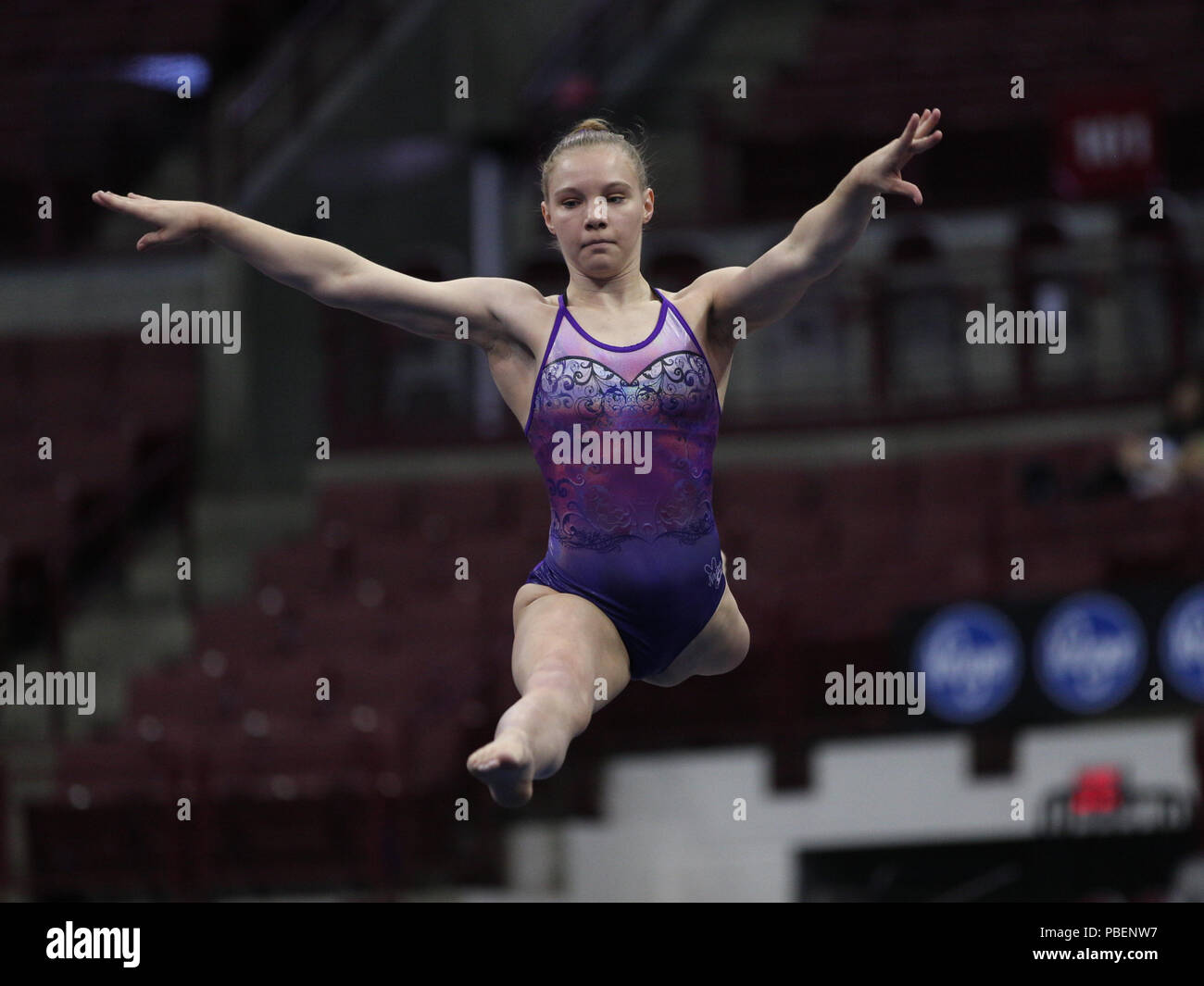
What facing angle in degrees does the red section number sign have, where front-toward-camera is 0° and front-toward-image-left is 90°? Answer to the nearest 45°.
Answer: approximately 0°

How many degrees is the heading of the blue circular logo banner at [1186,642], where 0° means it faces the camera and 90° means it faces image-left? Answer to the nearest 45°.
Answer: approximately 0°

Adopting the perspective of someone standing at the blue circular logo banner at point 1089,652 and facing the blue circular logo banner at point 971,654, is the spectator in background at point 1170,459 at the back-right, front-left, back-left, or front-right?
back-right

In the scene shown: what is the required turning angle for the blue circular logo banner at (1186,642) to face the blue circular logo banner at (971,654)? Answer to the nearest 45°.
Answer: approximately 90° to its right
